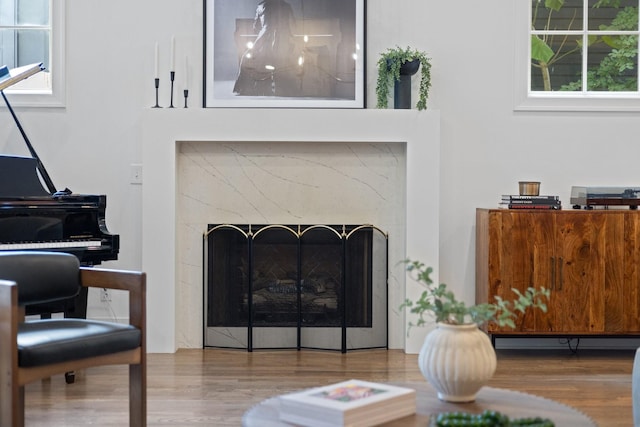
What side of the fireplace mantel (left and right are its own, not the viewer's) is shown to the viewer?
front

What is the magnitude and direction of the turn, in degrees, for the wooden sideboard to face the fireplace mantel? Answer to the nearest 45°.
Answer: approximately 90° to its right

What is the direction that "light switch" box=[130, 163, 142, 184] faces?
toward the camera

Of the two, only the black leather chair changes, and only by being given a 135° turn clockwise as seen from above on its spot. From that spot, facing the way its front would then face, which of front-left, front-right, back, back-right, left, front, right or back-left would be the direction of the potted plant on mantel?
back-right

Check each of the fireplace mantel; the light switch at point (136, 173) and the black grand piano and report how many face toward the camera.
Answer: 3

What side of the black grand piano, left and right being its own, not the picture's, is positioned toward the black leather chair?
front

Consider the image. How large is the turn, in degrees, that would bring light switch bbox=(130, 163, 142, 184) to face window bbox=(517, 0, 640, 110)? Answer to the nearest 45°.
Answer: approximately 90° to its left

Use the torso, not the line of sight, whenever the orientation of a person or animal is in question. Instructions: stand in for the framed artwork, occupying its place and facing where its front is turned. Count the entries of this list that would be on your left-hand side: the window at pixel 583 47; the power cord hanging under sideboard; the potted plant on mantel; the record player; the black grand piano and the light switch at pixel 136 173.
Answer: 4

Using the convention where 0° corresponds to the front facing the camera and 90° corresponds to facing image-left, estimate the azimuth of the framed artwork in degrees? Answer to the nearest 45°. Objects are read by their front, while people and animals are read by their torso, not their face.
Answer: approximately 0°

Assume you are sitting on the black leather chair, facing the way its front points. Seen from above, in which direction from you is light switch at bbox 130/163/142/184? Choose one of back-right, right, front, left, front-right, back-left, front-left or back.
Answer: back-left
